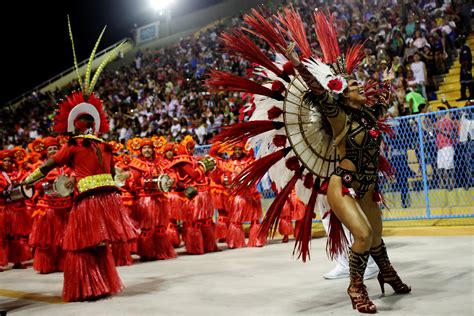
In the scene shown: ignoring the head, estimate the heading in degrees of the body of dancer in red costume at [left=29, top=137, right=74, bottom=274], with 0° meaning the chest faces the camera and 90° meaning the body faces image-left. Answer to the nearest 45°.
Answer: approximately 315°

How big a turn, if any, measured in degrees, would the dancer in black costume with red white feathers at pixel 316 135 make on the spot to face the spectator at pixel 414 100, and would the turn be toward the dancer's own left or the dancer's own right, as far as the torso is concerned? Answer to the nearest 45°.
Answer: approximately 135° to the dancer's own left

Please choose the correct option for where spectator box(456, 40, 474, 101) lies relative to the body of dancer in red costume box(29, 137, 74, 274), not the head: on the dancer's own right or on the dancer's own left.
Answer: on the dancer's own left

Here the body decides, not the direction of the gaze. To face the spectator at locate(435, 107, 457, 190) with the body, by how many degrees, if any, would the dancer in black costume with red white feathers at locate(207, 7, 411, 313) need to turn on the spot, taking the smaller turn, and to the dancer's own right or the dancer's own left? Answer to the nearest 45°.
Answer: approximately 90° to the dancer's own left

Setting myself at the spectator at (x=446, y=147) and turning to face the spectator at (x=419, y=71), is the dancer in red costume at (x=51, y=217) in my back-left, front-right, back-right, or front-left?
back-left

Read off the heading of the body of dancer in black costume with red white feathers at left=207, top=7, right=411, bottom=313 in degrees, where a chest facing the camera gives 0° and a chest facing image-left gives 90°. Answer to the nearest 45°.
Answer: approximately 315°

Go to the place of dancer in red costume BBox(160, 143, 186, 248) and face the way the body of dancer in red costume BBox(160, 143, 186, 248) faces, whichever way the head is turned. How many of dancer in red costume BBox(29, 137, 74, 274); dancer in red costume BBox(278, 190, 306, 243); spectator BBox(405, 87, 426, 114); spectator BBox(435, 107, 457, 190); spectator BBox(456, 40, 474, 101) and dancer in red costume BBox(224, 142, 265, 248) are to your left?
5
